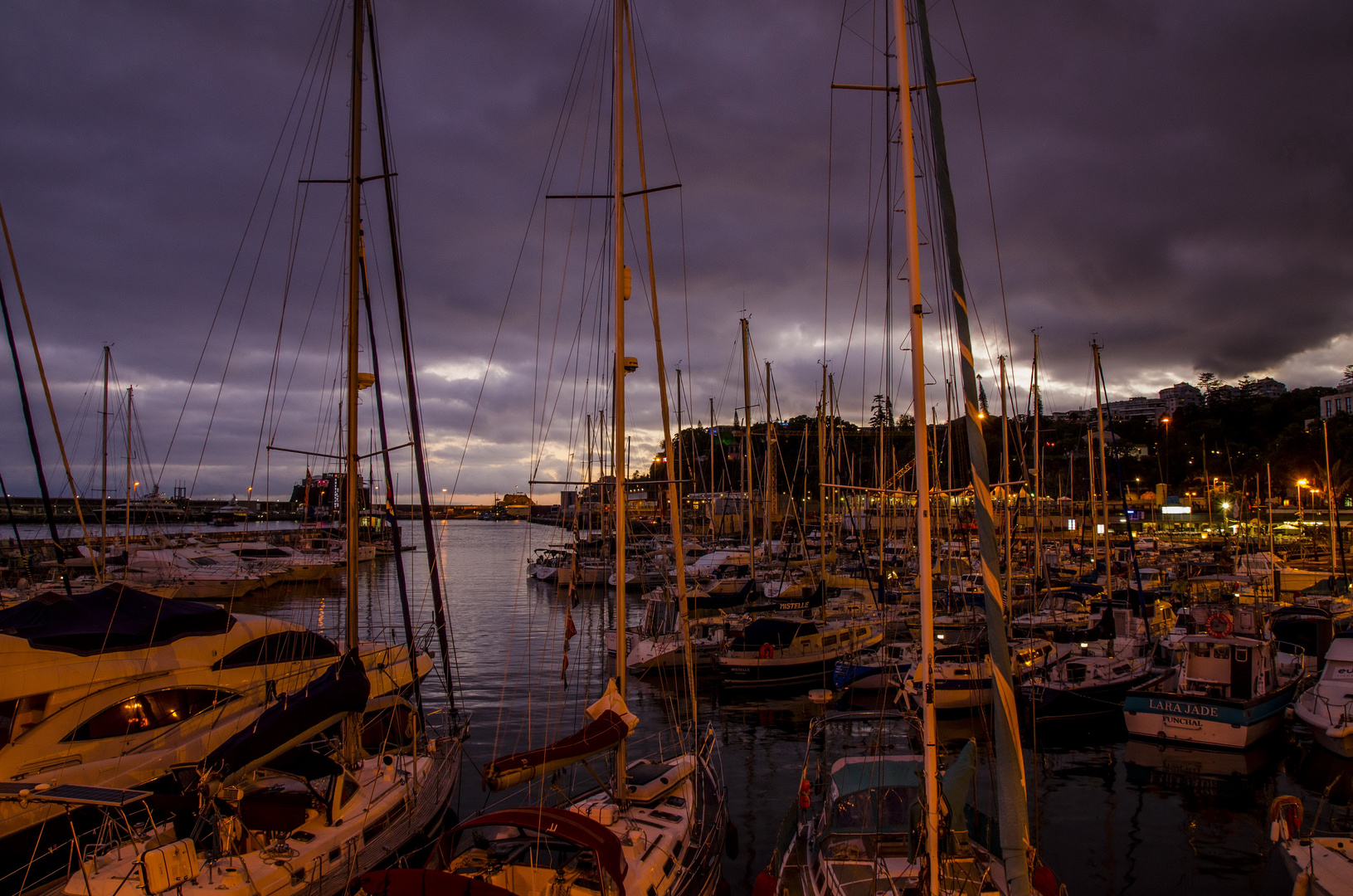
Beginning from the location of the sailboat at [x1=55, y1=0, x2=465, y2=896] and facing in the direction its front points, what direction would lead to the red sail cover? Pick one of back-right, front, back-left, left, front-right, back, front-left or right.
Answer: right

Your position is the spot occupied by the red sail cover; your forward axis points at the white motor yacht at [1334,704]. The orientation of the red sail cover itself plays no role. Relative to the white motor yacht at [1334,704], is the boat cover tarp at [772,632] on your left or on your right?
left

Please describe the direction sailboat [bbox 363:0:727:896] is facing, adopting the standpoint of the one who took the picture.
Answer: facing away from the viewer and to the right of the viewer

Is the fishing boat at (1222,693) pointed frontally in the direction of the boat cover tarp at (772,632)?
no

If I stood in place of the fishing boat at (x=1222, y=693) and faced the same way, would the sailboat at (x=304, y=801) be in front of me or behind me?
behind

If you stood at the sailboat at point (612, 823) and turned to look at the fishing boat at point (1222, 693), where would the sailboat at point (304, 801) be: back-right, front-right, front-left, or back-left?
back-left

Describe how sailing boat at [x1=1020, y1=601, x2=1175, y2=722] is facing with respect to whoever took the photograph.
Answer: facing away from the viewer and to the right of the viewer

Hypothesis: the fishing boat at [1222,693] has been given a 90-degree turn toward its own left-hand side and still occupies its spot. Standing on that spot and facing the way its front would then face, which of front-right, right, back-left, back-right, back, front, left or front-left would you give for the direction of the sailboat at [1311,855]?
back-left

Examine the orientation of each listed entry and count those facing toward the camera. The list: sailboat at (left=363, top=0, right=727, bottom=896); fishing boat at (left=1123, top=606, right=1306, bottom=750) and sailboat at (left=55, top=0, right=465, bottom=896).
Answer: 0

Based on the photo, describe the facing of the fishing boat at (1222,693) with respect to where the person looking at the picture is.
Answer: facing away from the viewer and to the right of the viewer

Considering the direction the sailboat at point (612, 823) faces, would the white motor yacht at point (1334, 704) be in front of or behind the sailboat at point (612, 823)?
in front
